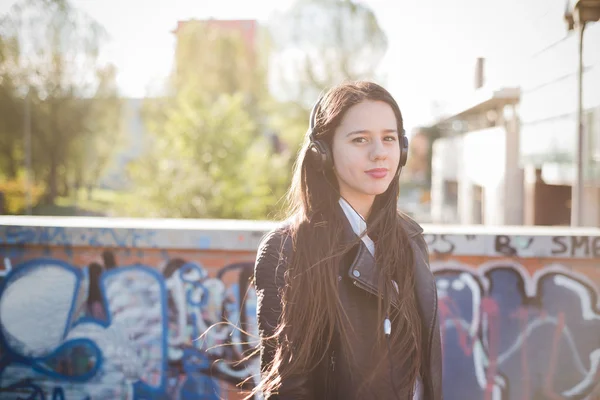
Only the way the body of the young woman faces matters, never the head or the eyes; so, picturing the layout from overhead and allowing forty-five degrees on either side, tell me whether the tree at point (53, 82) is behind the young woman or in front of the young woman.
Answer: behind

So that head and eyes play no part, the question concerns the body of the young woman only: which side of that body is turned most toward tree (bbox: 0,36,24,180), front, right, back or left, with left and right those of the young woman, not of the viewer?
back

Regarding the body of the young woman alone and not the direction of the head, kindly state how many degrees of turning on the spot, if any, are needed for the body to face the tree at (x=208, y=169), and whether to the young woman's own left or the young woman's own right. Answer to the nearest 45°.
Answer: approximately 135° to the young woman's own left

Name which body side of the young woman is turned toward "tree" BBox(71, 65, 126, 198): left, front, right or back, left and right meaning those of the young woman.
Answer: back

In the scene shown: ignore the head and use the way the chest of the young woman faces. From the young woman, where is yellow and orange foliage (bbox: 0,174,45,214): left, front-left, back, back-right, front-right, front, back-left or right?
back

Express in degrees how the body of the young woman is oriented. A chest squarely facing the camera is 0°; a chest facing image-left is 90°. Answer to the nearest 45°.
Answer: approximately 315°

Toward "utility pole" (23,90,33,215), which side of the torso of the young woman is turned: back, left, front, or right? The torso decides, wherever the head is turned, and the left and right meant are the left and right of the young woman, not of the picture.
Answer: back
